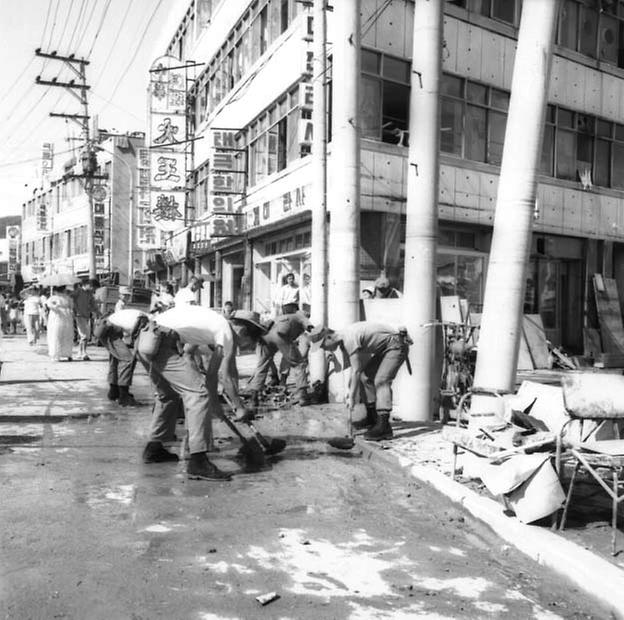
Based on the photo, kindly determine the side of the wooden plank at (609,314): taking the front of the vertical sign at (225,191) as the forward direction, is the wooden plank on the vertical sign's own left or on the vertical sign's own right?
on the vertical sign's own left

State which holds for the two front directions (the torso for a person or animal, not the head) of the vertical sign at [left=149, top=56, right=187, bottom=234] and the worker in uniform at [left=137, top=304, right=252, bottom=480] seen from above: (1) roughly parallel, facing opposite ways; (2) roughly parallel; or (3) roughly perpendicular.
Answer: roughly perpendicular

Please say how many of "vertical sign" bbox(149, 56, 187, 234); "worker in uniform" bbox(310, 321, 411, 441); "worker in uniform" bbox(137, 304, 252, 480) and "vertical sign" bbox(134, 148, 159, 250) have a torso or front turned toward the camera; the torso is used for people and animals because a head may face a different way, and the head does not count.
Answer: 2

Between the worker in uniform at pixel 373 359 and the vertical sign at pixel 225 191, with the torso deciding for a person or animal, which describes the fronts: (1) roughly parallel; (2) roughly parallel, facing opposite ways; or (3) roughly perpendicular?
roughly perpendicular

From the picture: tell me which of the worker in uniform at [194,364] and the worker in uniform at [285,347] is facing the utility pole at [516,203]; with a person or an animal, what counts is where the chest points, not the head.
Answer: the worker in uniform at [194,364]

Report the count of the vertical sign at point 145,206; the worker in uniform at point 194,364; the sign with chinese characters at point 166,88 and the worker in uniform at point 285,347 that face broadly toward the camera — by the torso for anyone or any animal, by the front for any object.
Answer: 2

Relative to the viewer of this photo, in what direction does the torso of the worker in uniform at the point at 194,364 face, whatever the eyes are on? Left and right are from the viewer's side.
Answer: facing to the right of the viewer

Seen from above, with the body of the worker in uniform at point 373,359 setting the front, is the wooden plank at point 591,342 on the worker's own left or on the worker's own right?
on the worker's own right

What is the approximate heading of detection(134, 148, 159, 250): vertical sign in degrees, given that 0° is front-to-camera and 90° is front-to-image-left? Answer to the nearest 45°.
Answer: approximately 0°

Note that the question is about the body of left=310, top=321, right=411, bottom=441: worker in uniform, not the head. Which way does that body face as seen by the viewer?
to the viewer's left
